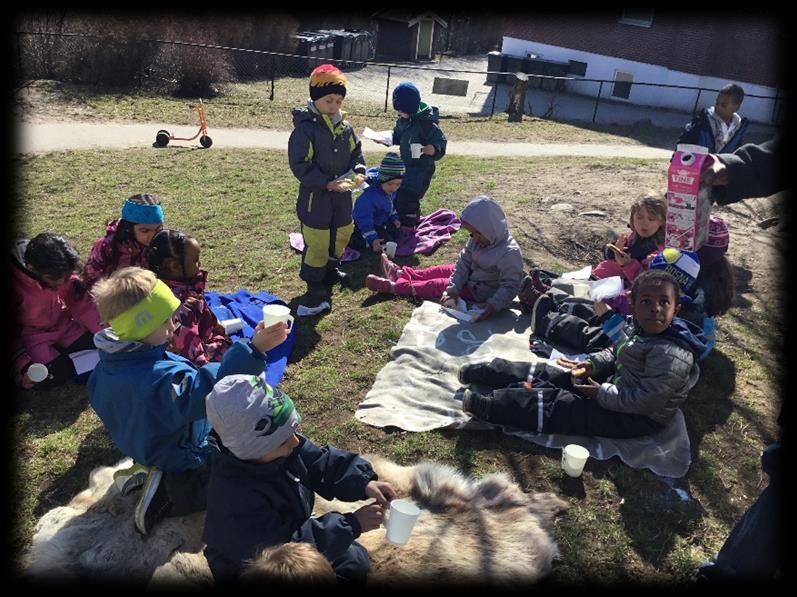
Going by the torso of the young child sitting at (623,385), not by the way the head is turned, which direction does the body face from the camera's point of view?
to the viewer's left

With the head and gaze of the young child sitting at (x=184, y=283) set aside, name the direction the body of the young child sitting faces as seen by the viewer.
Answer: to the viewer's right

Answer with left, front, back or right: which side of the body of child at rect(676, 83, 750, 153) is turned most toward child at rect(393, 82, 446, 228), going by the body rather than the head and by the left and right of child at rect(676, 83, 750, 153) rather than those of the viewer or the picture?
right

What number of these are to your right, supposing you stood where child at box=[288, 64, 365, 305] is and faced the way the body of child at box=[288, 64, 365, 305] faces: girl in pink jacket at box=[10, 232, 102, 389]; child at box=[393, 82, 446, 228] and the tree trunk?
1

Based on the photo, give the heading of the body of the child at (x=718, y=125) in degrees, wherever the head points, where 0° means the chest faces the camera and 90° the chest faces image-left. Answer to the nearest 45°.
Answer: approximately 0°

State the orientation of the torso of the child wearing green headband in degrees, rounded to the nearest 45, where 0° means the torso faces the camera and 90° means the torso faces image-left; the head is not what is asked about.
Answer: approximately 225°

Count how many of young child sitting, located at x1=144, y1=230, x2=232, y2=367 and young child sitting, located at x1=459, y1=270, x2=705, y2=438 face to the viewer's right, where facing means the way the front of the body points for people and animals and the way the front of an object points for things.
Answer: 1

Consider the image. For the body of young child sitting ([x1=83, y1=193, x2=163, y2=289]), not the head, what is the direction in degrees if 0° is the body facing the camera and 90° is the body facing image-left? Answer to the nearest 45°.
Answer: approximately 315°

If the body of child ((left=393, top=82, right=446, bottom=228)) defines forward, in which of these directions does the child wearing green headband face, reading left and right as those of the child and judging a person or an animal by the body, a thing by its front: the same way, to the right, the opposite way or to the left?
the opposite way

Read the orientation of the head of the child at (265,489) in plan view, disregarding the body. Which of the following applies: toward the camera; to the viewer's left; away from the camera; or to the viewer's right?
to the viewer's right
